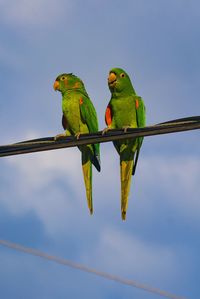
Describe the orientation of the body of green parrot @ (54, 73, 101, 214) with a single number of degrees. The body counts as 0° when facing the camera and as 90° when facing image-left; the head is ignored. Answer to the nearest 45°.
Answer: approximately 45°

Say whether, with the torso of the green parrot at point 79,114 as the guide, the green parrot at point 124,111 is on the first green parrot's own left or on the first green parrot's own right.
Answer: on the first green parrot's own left
